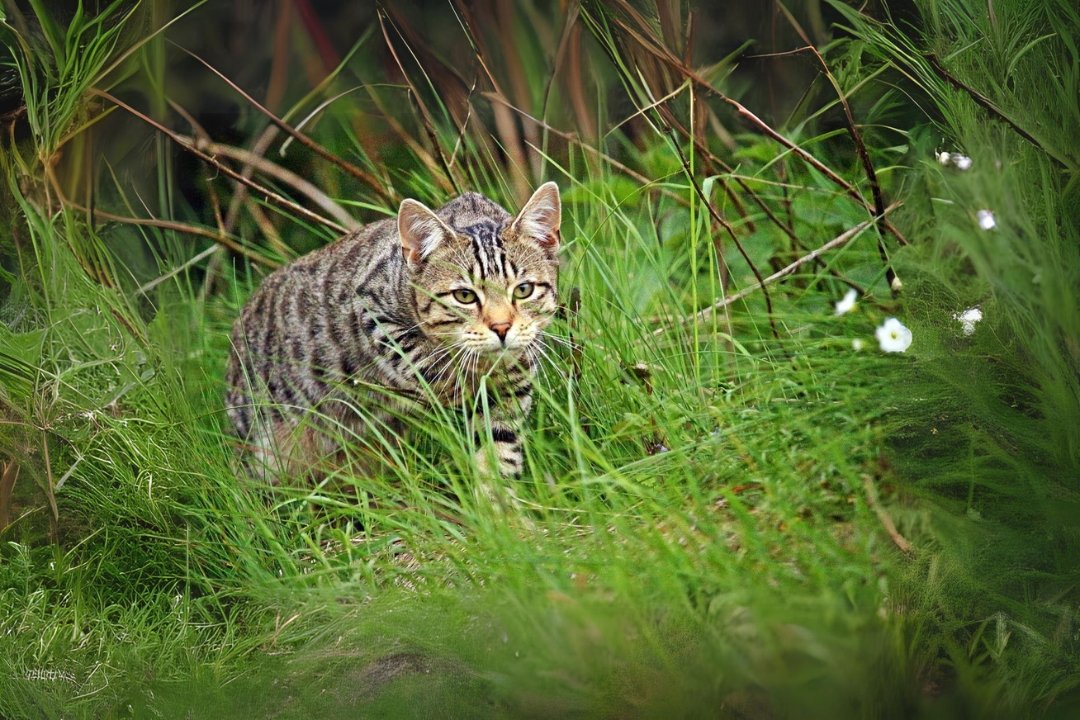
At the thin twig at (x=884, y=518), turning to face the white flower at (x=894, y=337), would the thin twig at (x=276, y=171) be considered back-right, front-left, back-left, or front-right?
front-left

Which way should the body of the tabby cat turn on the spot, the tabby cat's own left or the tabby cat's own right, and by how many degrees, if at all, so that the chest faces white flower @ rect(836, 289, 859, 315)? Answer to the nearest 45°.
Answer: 0° — it already faces it

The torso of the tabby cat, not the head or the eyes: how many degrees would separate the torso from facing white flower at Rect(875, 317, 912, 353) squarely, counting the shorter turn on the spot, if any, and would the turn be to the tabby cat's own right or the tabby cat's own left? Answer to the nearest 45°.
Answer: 0° — it already faces it

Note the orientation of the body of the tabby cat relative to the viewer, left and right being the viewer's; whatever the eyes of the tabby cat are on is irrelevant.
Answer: facing the viewer and to the right of the viewer

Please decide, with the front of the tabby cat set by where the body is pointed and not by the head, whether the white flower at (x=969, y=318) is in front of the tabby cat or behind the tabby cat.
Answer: in front

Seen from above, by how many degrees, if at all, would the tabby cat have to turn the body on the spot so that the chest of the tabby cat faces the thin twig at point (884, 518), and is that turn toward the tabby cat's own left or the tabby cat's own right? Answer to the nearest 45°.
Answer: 0° — it already faces it
